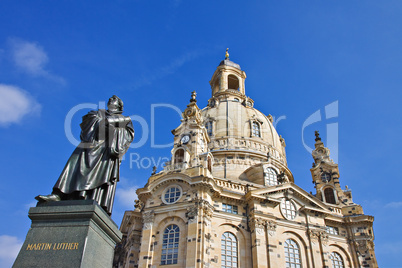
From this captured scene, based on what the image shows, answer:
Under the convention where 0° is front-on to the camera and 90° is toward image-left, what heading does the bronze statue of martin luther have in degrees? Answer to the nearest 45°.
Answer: approximately 45°

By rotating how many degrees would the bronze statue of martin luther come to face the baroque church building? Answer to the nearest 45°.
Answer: approximately 180°
